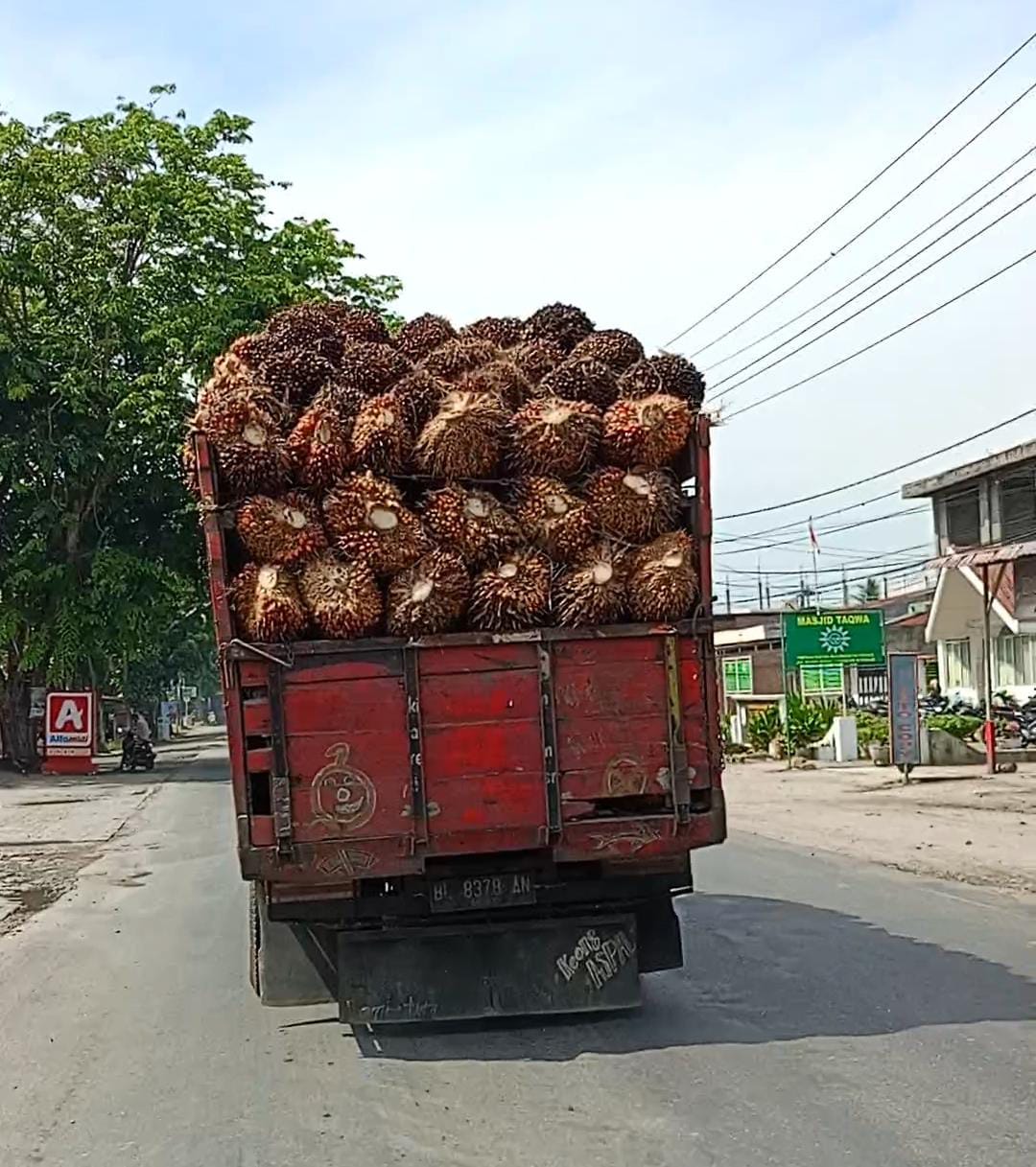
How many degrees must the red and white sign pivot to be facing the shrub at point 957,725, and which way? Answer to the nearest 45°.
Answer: approximately 45° to its left

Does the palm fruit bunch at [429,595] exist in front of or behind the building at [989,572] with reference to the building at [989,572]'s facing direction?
in front

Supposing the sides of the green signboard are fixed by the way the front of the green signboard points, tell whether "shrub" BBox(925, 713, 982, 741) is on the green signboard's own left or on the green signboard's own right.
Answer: on the green signboard's own left

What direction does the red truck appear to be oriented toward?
away from the camera

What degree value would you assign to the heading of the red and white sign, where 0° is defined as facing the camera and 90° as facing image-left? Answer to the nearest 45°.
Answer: approximately 0°

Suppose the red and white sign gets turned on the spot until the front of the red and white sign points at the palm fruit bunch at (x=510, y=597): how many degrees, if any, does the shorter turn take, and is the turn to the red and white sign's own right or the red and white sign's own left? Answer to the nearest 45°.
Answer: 0° — it already faces it

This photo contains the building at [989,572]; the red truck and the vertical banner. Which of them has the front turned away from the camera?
the red truck

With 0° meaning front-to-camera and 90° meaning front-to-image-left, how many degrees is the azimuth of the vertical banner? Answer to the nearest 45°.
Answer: approximately 0°

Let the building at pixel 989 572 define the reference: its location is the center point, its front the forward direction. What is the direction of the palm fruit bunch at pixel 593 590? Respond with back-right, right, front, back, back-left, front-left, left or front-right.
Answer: front-left

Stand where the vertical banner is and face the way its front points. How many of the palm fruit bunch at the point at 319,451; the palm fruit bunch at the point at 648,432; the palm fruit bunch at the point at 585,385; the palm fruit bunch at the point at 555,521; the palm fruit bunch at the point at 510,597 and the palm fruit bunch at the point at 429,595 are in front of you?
6

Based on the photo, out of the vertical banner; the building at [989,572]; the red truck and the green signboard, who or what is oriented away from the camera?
the red truck

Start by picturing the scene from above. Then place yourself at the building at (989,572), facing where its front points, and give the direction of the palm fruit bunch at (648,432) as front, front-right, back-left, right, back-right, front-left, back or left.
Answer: front-left
